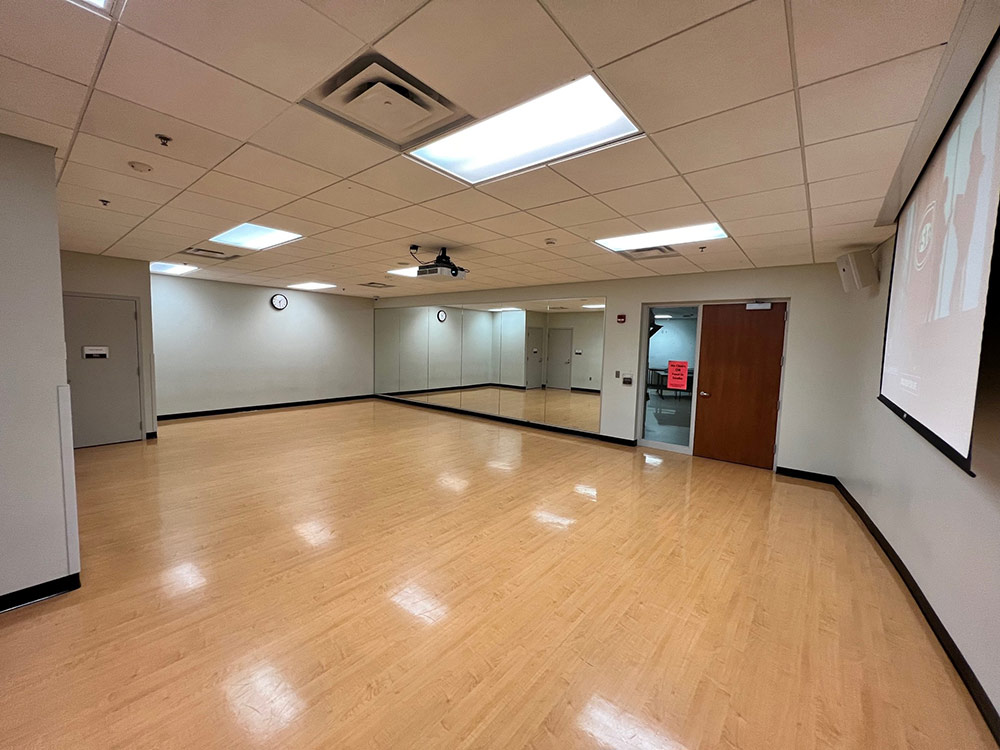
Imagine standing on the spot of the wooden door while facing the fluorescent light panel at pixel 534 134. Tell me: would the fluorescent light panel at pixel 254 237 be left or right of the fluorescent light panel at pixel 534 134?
right

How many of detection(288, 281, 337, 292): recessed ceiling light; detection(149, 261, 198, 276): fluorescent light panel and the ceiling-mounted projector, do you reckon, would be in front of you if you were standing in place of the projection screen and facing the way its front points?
3

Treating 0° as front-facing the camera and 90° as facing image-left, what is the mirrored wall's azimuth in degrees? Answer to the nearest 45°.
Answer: approximately 45°

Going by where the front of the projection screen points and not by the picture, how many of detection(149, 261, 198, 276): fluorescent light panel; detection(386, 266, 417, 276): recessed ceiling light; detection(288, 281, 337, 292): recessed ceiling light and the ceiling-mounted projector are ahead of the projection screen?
4

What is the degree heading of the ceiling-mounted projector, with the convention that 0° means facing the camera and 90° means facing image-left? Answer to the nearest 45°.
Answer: approximately 315°

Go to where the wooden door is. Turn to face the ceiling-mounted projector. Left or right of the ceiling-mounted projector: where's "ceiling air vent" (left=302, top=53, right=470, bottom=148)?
left

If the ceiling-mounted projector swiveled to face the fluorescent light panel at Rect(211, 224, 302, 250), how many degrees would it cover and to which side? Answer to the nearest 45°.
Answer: approximately 135° to its right

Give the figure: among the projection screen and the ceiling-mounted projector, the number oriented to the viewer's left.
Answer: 1

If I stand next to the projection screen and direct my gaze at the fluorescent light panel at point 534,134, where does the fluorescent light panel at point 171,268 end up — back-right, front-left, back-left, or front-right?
front-right

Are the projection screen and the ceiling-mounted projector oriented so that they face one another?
yes

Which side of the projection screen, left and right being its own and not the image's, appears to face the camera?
left

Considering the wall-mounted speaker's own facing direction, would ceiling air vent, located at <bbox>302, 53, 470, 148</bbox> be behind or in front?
in front

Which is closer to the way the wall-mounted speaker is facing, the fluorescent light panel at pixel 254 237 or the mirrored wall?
the fluorescent light panel

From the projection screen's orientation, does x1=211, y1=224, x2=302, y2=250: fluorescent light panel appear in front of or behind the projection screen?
in front

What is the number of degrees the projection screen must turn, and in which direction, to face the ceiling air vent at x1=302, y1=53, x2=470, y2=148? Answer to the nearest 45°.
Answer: approximately 45° to its left

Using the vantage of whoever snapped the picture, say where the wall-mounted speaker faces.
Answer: facing the viewer and to the left of the viewer
